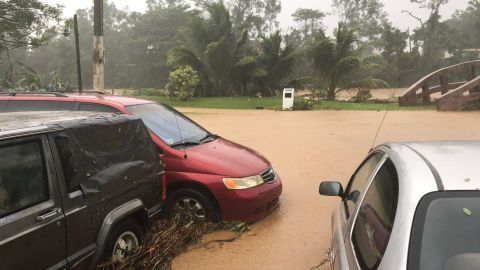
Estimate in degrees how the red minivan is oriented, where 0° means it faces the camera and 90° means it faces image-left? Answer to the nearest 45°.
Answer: approximately 315°

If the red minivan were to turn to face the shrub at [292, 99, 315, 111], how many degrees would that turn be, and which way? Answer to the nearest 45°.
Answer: approximately 90° to its left

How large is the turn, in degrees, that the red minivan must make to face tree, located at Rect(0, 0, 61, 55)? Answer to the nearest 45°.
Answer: approximately 135° to its left

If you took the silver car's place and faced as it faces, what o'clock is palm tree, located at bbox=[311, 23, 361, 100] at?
The palm tree is roughly at 1 o'clock from the silver car.

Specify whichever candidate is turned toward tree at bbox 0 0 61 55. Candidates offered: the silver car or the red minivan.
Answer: the silver car

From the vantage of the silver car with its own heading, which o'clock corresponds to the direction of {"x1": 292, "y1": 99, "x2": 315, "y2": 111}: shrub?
The shrub is roughly at 1 o'clock from the silver car.

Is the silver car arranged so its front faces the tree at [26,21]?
yes

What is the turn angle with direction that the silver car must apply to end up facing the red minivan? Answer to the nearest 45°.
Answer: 0° — it already faces it

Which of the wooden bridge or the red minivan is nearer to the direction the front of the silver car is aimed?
the red minivan

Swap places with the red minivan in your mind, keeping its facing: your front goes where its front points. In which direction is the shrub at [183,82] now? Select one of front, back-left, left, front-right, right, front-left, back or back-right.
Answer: back-left

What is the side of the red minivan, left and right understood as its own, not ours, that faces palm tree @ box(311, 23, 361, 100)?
left

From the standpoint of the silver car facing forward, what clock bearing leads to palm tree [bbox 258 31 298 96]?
The palm tree is roughly at 1 o'clock from the silver car.

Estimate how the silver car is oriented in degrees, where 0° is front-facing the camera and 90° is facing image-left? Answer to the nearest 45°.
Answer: approximately 135°
